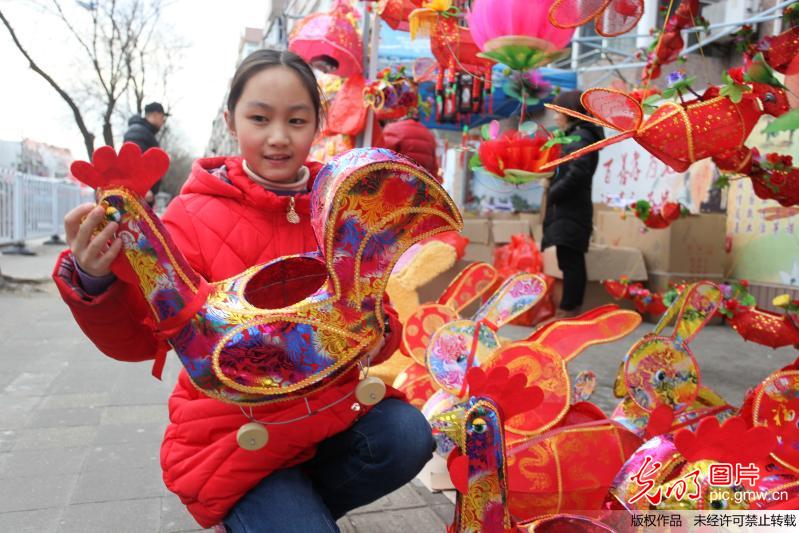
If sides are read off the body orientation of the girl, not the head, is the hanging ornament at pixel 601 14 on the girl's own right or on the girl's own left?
on the girl's own left

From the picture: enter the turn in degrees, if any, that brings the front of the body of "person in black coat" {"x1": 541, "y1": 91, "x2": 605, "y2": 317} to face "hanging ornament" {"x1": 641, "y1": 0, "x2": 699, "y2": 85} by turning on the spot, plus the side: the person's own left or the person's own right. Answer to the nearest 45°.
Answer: approximately 90° to the person's own left

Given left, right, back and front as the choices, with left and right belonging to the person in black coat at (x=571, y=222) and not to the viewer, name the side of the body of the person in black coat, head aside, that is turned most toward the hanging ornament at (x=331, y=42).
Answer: front

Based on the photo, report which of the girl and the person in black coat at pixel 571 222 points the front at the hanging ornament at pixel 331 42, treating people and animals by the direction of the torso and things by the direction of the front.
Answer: the person in black coat

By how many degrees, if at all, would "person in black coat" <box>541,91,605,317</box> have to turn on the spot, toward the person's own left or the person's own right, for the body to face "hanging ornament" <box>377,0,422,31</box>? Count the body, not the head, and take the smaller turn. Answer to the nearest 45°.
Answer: approximately 45° to the person's own left

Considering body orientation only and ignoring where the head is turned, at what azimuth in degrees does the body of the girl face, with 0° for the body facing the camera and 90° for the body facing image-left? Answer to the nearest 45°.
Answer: approximately 315°

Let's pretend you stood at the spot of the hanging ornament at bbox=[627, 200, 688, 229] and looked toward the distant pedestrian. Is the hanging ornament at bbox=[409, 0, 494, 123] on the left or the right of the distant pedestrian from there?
left

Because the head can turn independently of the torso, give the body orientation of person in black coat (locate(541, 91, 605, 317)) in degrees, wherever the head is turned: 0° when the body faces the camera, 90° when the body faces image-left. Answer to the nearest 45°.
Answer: approximately 90°

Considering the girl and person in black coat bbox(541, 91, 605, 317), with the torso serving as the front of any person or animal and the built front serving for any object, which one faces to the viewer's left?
the person in black coat

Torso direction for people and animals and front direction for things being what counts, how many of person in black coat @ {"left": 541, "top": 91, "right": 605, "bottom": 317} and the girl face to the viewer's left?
1

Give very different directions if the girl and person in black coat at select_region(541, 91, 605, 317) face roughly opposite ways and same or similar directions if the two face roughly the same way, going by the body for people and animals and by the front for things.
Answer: very different directions

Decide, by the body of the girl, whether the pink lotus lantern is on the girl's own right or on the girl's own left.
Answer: on the girl's own left

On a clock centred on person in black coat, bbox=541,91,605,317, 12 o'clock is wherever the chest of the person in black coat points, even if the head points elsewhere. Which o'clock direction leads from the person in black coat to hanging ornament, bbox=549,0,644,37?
The hanging ornament is roughly at 9 o'clock from the person in black coat.
